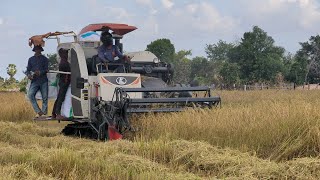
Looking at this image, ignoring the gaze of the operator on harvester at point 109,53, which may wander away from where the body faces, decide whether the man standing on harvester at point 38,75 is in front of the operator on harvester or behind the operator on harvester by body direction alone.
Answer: behind

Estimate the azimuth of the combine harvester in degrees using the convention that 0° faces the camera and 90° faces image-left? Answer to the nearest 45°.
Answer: approximately 315°

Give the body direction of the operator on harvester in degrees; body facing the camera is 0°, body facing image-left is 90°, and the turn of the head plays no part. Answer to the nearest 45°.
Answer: approximately 315°

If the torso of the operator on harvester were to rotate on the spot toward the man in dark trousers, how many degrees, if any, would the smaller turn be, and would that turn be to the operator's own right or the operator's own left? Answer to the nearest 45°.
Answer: approximately 135° to the operator's own right

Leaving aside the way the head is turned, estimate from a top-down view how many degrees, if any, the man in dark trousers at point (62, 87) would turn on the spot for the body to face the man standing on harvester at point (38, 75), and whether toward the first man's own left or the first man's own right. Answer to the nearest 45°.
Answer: approximately 135° to the first man's own left
